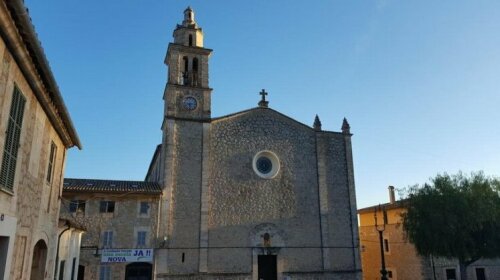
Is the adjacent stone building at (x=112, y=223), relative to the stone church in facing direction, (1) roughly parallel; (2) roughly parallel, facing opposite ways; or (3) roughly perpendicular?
roughly parallel

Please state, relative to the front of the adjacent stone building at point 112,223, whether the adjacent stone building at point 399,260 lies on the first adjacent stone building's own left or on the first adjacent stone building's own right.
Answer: on the first adjacent stone building's own left

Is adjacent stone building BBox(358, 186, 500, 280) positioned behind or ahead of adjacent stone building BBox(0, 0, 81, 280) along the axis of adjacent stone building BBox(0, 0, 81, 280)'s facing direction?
ahead

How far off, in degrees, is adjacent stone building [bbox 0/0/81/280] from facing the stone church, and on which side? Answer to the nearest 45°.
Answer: approximately 45° to its left

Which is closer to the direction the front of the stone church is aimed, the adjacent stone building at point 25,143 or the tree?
the adjacent stone building

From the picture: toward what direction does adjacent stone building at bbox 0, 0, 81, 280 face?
to the viewer's right

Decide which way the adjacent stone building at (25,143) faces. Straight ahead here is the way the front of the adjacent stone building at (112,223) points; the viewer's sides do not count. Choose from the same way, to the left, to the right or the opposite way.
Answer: to the left

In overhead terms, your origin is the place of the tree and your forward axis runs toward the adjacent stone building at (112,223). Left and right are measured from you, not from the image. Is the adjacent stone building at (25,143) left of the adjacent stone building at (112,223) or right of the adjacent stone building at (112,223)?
left

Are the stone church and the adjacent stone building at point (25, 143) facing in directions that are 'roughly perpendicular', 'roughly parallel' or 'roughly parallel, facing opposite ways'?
roughly perpendicular

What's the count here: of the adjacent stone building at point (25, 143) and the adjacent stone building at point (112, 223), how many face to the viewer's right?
1

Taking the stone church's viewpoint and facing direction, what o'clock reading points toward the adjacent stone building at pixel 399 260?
The adjacent stone building is roughly at 8 o'clock from the stone church.

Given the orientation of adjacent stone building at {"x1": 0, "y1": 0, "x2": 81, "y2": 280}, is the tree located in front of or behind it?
in front

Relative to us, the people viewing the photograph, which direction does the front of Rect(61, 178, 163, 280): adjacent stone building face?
facing the viewer

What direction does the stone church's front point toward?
toward the camera

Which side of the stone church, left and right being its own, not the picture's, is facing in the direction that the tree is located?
left

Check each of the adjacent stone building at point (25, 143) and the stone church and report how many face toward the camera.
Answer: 1

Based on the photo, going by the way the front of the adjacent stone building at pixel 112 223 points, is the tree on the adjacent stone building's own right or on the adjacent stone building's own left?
on the adjacent stone building's own left
